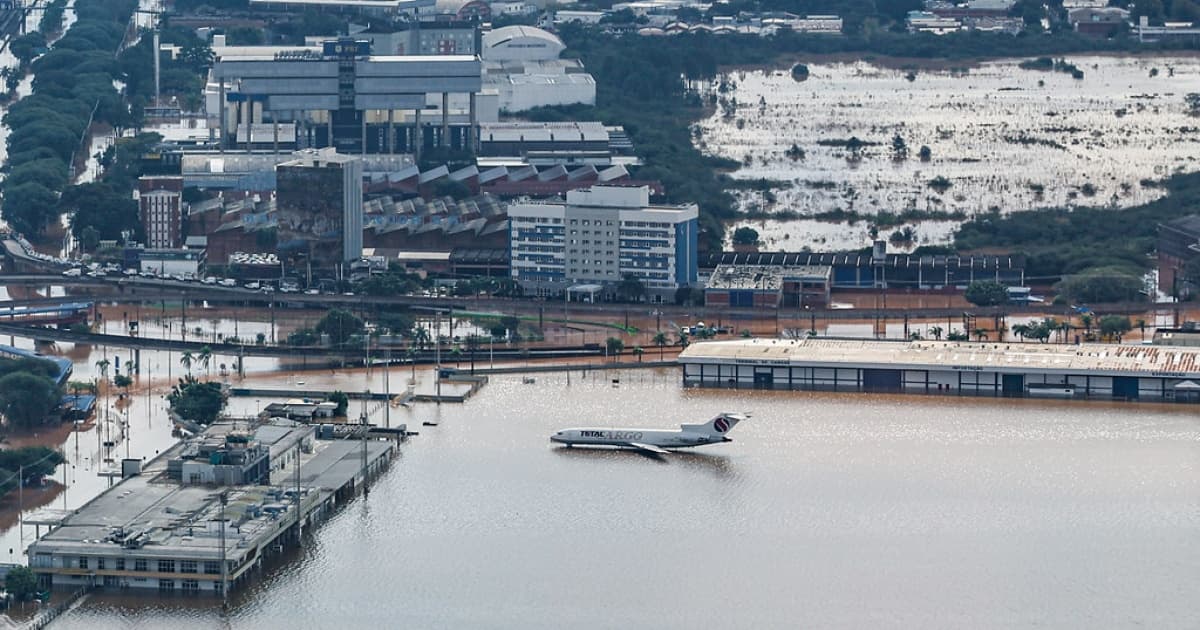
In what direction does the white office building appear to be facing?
toward the camera

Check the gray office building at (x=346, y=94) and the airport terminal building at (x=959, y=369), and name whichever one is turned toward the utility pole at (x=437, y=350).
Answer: the gray office building

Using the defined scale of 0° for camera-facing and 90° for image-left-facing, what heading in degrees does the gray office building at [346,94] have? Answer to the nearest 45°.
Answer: approximately 0°

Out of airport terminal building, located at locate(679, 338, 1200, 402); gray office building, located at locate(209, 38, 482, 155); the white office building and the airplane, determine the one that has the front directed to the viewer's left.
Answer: the airplane

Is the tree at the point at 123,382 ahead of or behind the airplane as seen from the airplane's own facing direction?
ahead

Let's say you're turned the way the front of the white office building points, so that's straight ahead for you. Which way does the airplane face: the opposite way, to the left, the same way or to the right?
to the right

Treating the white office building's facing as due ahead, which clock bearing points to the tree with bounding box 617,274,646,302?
The tree is roughly at 11 o'clock from the white office building.

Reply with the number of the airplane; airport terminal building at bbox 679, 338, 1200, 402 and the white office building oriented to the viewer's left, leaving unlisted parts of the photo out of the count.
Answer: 1

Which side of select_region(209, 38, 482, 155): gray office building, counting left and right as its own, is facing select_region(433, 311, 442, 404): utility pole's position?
front

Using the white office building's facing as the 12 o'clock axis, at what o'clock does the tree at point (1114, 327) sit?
The tree is roughly at 10 o'clock from the white office building.

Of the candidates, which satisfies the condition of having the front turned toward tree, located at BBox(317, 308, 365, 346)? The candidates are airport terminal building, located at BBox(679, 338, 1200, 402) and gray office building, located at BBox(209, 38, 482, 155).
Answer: the gray office building

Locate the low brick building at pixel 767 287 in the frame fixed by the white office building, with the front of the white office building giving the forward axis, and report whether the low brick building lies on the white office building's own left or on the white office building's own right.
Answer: on the white office building's own left

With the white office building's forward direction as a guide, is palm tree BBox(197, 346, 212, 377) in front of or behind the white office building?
in front

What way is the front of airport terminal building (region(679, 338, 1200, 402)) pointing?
toward the camera

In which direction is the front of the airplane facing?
to the viewer's left

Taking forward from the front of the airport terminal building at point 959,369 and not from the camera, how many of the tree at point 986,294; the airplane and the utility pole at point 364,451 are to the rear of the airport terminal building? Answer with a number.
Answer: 1

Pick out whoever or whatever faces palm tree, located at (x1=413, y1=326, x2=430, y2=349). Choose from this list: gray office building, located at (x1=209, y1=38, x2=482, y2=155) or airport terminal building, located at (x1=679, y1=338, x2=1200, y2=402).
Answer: the gray office building
